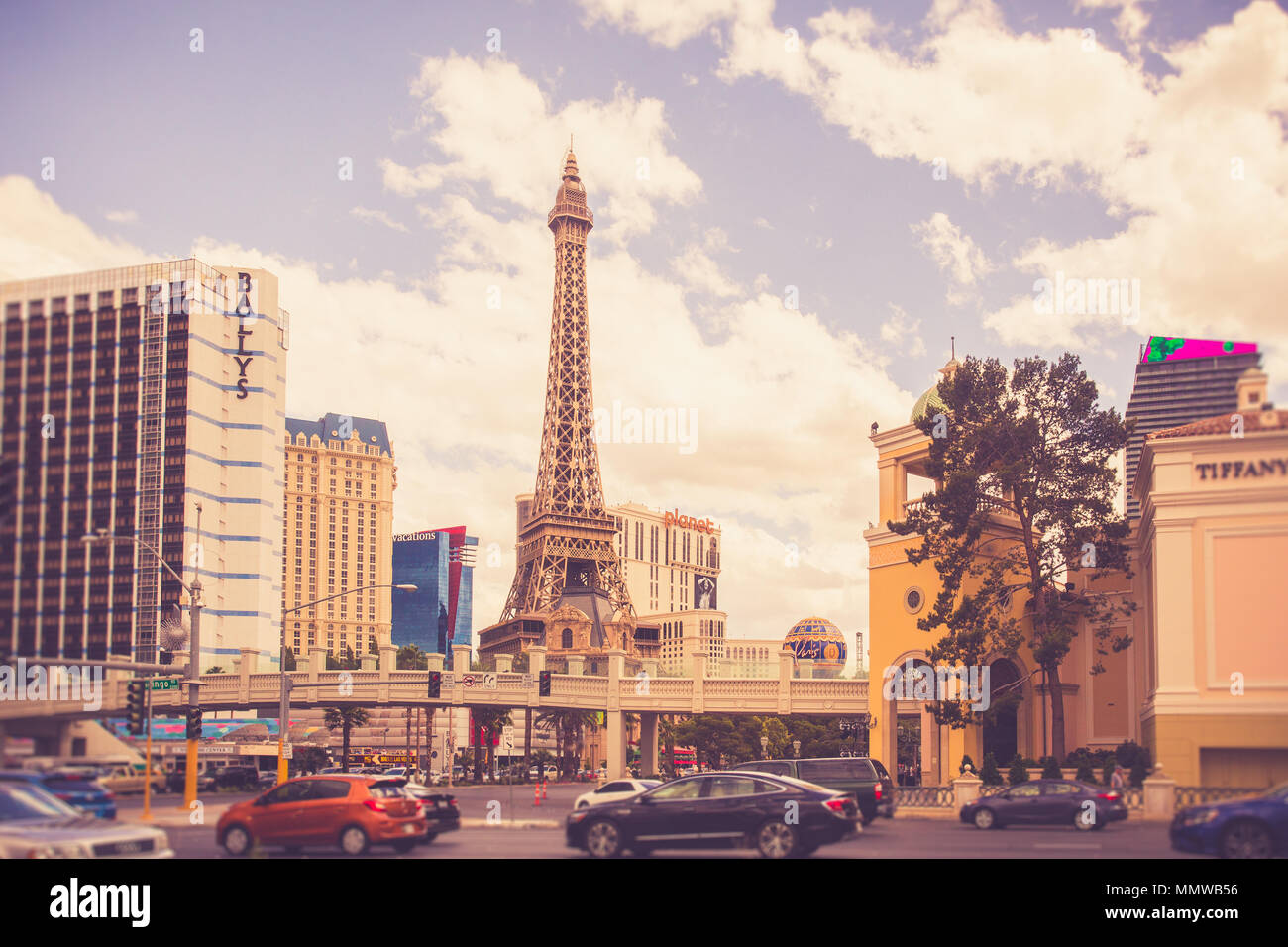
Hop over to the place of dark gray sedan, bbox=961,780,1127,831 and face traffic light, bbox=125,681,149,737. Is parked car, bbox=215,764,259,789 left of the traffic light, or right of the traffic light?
right

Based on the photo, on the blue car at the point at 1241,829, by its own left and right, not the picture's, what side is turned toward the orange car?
front

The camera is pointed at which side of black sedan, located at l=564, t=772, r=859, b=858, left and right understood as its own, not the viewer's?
left

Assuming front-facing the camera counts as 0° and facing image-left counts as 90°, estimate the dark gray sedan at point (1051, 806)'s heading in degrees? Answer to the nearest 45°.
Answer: approximately 90°

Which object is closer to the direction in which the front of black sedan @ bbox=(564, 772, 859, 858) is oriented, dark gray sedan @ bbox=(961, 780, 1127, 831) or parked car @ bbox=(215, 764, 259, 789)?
the parked car

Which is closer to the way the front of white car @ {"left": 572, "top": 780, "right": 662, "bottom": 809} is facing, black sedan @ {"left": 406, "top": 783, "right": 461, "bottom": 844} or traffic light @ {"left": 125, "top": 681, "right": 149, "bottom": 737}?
the traffic light

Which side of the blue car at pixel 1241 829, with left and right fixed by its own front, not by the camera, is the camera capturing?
left

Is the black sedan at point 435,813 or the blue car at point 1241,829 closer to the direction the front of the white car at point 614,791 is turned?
the black sedan

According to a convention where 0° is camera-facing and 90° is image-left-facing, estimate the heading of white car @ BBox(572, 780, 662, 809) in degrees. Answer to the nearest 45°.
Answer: approximately 90°
